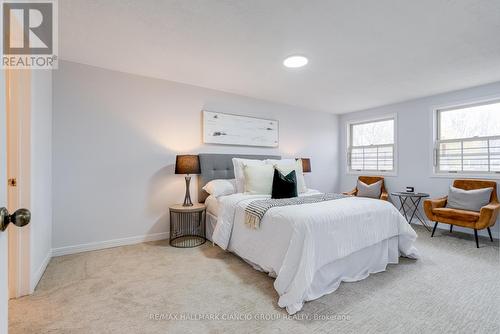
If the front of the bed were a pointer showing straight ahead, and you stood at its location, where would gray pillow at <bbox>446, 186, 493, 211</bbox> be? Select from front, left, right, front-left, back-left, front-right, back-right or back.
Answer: left

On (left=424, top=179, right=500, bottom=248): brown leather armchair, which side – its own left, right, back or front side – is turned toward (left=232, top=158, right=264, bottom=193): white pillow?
front

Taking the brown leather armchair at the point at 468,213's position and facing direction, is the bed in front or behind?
in front

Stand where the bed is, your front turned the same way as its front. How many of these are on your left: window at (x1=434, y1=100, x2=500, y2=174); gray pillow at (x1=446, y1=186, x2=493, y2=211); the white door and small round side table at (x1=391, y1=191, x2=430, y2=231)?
3

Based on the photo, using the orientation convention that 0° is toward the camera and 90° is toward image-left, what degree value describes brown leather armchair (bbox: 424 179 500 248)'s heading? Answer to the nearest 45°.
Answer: approximately 45°

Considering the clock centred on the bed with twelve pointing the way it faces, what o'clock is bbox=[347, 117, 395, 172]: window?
The window is roughly at 8 o'clock from the bed.

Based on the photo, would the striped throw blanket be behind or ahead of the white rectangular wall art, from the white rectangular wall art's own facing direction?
ahead

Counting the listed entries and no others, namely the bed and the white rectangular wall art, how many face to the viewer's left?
0

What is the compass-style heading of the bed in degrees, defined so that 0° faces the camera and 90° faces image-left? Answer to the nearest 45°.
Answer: approximately 315°

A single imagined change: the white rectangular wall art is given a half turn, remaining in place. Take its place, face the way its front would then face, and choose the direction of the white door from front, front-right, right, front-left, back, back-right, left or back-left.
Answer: back-left
